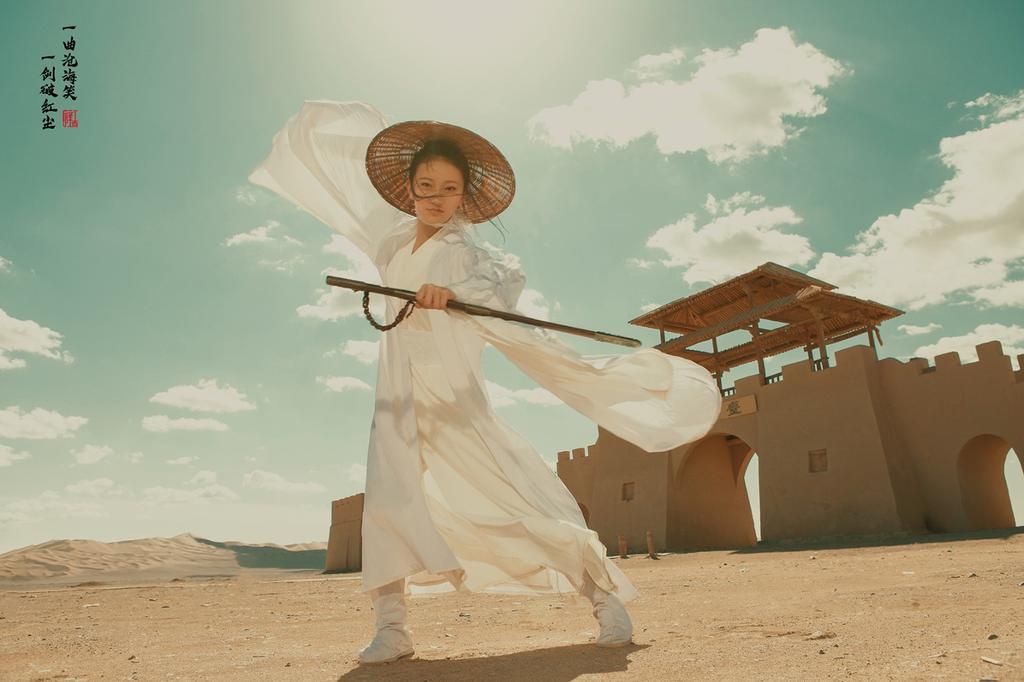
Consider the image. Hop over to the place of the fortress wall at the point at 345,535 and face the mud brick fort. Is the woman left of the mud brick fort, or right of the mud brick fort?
right

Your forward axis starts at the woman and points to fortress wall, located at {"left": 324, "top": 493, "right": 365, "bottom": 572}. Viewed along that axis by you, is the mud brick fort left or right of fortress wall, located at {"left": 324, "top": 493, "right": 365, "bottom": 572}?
right

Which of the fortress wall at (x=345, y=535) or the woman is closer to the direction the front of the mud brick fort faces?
the woman

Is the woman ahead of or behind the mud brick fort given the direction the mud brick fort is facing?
ahead

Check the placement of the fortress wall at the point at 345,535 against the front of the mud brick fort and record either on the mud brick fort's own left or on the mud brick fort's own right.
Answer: on the mud brick fort's own right

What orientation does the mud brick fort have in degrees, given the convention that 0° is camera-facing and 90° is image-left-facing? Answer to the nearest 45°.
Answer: approximately 45°
